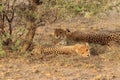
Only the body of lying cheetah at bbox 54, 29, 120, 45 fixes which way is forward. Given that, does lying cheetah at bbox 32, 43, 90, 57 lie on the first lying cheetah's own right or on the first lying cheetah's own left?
on the first lying cheetah's own left

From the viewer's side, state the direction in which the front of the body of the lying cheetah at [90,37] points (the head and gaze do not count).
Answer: to the viewer's left

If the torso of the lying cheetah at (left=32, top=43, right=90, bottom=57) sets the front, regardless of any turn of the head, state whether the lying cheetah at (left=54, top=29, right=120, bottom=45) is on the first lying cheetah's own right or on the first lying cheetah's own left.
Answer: on the first lying cheetah's own left

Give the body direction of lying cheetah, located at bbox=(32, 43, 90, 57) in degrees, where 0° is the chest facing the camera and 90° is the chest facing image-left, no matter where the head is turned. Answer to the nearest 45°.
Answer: approximately 270°

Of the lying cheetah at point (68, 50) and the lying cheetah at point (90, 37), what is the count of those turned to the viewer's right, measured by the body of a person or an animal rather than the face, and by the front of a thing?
1

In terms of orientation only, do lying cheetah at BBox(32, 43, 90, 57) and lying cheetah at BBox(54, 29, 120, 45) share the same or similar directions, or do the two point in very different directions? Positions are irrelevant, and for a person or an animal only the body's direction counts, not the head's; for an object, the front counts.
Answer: very different directions

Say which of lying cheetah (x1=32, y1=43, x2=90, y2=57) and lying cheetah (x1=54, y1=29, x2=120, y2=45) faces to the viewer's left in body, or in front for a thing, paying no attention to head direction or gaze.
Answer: lying cheetah (x1=54, y1=29, x2=120, y2=45)
